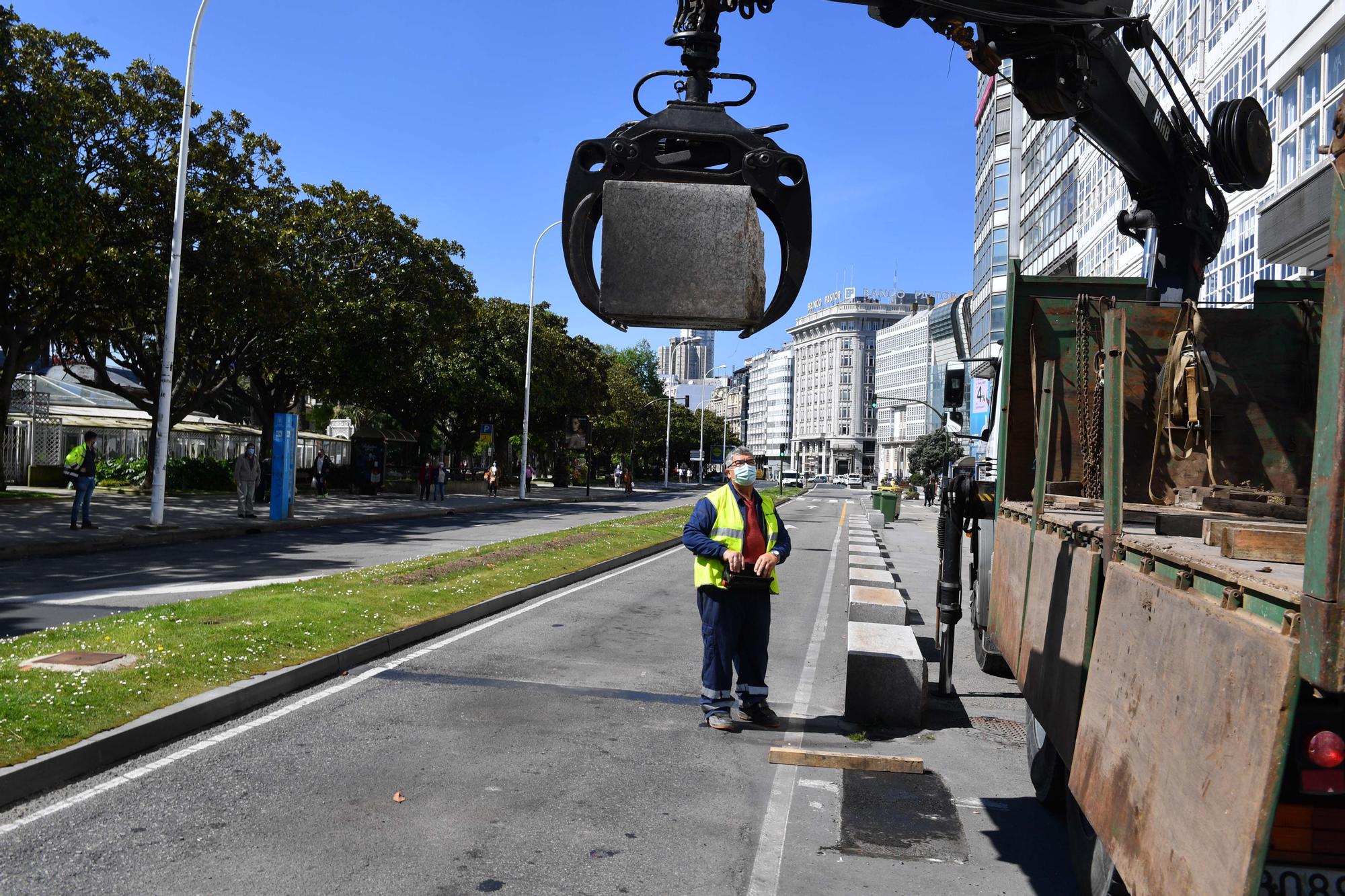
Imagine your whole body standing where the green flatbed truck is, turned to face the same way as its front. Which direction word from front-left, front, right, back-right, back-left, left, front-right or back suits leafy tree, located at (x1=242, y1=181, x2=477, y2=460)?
front

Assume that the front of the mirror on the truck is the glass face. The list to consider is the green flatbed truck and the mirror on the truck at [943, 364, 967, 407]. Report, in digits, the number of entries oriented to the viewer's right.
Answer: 0

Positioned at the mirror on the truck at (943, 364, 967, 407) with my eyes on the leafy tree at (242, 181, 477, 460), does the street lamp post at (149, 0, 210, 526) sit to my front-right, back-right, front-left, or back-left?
front-left

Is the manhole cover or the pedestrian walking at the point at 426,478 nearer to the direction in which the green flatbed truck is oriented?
the pedestrian walking

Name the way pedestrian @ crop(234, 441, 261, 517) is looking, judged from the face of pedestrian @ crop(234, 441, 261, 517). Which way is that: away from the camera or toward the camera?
toward the camera

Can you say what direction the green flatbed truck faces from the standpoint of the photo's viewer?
facing away from the viewer and to the left of the viewer
